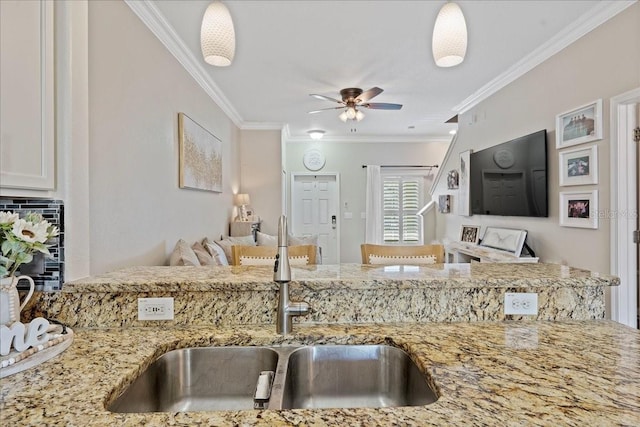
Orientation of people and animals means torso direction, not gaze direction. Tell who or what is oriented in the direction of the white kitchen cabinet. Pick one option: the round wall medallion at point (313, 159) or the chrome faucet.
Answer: the round wall medallion

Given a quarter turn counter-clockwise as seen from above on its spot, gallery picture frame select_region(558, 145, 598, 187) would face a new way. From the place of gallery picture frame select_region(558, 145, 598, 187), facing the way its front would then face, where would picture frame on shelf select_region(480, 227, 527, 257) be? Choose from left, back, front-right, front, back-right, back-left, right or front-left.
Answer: back

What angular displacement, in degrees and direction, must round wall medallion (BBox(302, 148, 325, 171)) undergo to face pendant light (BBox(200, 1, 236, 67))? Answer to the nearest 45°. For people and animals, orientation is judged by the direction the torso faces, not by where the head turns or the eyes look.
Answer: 0° — it already faces it

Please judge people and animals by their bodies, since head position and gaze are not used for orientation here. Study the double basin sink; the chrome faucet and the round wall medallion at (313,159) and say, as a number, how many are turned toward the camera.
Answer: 3

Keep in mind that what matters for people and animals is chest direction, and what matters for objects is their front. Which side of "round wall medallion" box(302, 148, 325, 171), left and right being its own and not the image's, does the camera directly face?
front

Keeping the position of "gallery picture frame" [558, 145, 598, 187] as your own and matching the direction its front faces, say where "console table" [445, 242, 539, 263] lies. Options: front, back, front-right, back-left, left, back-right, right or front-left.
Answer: right

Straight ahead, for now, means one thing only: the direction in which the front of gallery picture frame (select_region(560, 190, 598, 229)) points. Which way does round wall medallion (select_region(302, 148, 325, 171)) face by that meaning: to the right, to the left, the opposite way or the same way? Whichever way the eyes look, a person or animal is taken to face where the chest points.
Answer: to the left

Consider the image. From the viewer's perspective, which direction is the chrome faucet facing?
toward the camera

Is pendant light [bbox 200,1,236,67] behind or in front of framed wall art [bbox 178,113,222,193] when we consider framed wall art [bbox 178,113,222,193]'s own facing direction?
in front

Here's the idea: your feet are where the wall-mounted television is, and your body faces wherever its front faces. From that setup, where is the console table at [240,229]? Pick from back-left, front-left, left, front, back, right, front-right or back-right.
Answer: front-right

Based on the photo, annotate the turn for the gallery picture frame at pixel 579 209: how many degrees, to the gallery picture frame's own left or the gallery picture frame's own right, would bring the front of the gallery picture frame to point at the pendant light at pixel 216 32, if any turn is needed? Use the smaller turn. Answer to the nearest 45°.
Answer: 0° — it already faces it

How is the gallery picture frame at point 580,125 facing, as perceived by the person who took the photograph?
facing the viewer and to the left of the viewer

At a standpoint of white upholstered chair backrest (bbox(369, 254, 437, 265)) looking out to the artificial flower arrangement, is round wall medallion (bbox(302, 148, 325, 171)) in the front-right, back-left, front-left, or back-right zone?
back-right

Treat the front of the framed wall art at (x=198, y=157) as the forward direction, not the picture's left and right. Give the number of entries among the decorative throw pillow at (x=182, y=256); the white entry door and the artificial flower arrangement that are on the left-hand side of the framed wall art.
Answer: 1

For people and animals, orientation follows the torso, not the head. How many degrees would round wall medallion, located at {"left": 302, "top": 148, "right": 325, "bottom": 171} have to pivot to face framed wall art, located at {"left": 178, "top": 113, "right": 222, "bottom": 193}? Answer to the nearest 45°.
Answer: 0° — it already faces it
